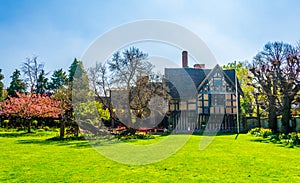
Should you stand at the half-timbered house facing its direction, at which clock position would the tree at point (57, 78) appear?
The tree is roughly at 4 o'clock from the half-timbered house.

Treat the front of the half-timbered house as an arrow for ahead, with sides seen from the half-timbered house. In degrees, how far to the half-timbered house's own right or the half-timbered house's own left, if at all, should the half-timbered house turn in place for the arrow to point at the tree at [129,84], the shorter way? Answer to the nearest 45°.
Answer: approximately 45° to the half-timbered house's own right

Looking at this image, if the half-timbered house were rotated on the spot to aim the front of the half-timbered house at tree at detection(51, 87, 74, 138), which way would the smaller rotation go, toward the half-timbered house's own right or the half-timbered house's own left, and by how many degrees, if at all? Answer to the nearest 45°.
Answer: approximately 45° to the half-timbered house's own right

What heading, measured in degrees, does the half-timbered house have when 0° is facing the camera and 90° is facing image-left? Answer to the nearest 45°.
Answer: approximately 0°

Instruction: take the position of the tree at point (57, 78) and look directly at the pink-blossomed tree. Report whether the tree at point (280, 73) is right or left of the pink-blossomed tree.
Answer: left

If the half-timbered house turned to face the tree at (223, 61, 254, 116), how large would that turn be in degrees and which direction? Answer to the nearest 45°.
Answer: approximately 135° to its left

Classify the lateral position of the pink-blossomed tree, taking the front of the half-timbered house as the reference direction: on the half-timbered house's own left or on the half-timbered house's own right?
on the half-timbered house's own right
